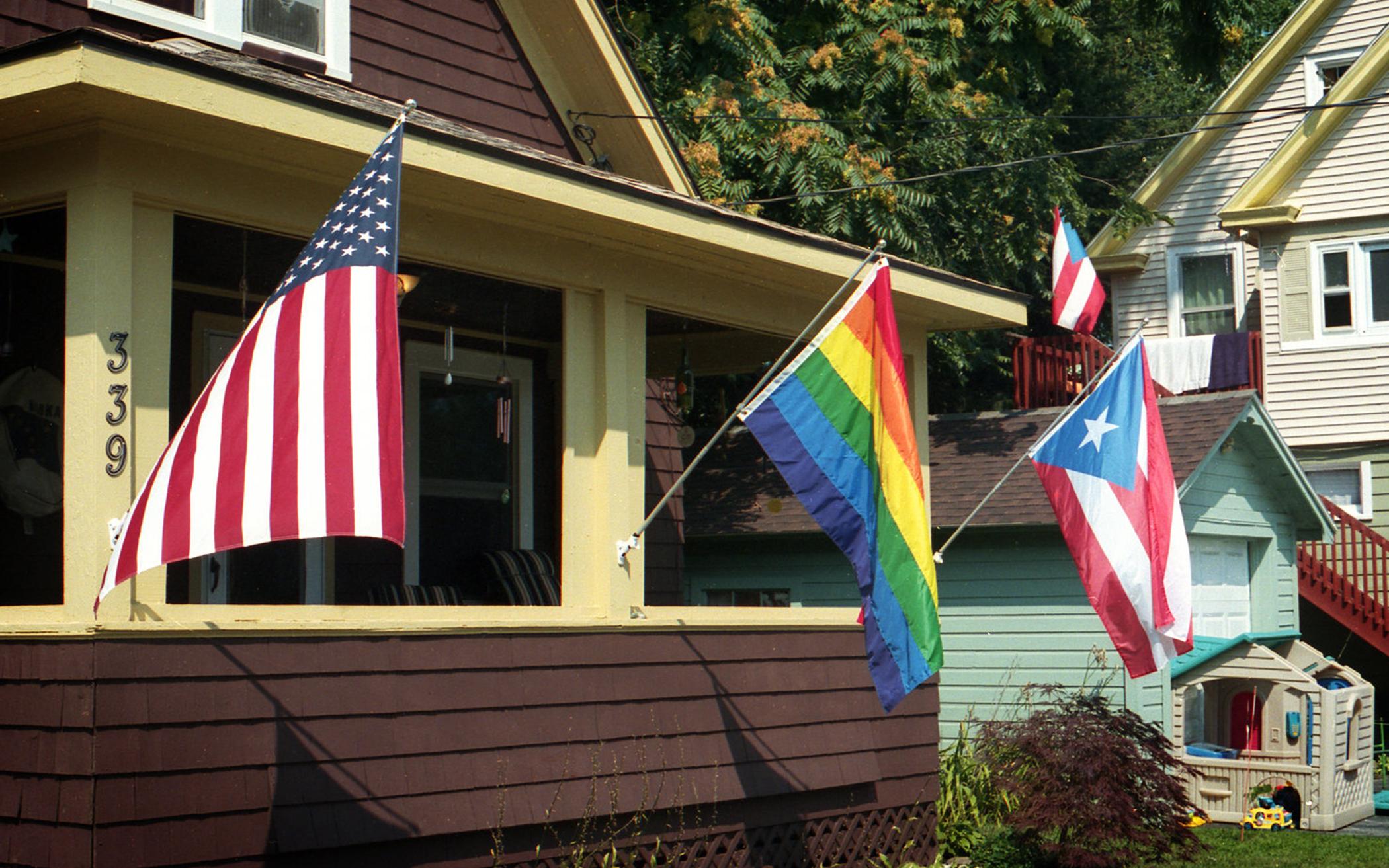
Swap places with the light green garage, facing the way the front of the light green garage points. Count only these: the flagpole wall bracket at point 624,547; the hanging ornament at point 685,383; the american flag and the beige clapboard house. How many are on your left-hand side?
1

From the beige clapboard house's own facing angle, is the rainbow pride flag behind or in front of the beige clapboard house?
in front

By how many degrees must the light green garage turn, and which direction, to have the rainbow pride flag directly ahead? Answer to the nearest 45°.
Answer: approximately 45° to its right

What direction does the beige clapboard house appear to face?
toward the camera

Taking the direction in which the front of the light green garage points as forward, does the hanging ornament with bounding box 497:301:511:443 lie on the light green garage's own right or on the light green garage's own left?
on the light green garage's own right

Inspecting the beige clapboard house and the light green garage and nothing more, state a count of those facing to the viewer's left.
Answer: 0

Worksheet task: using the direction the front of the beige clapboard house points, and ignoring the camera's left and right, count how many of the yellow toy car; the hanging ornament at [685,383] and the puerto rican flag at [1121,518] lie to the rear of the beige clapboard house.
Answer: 0

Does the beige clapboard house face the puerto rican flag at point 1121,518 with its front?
yes

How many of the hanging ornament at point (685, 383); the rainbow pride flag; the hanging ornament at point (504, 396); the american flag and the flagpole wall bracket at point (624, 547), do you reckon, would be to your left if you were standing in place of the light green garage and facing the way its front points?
0

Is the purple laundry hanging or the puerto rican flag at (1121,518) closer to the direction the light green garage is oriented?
the puerto rican flag

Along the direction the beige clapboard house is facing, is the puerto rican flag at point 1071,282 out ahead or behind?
ahead

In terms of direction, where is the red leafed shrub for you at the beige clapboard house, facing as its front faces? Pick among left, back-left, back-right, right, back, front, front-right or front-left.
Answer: front

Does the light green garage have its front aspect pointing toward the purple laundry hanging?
no

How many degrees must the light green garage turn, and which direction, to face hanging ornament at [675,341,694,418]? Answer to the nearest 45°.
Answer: approximately 90° to its right

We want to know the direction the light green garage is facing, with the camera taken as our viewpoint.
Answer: facing the viewer and to the right of the viewer

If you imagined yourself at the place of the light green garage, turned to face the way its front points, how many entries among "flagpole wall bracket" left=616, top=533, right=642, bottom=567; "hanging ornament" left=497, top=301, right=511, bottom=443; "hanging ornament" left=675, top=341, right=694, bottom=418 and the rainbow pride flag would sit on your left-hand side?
0

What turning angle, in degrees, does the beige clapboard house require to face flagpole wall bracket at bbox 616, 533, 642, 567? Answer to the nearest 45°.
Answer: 0° — it already faces it
